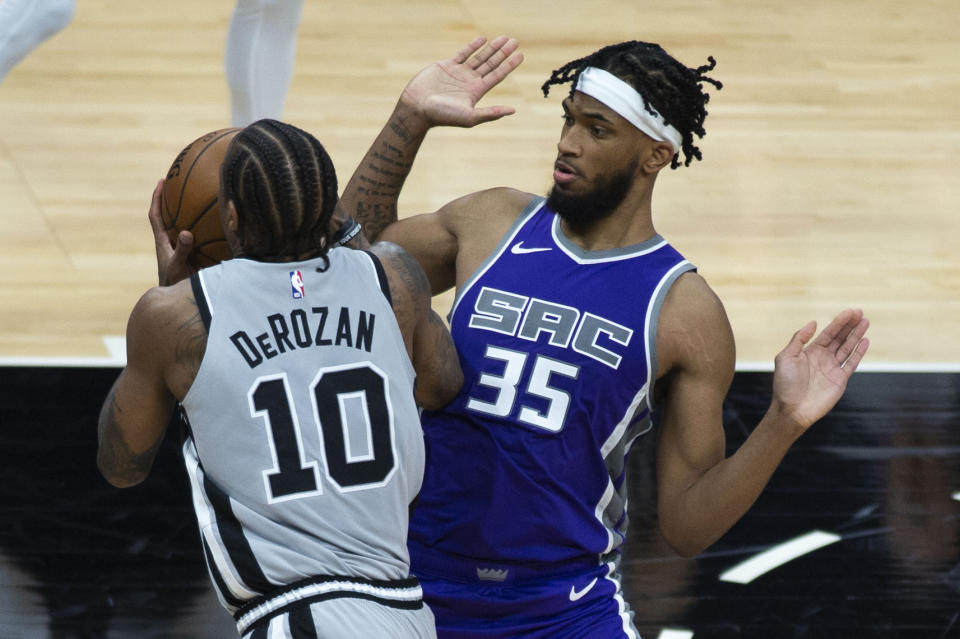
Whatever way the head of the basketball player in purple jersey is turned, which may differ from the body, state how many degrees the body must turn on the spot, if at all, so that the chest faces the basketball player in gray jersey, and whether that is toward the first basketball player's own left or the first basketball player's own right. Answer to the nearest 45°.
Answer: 0° — they already face them

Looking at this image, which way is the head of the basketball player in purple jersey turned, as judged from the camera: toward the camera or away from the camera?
toward the camera

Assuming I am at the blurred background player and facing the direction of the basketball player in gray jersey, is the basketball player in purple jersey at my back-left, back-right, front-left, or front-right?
front-left

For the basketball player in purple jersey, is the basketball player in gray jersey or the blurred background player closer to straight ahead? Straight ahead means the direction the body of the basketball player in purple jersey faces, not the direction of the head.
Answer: the basketball player in gray jersey

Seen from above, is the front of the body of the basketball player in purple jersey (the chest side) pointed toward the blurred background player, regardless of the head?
no

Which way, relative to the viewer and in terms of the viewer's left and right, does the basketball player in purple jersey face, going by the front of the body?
facing the viewer and to the left of the viewer
